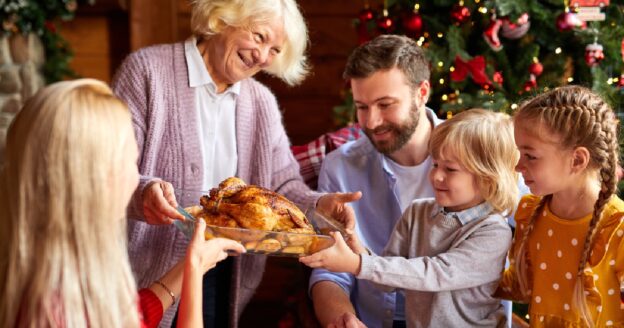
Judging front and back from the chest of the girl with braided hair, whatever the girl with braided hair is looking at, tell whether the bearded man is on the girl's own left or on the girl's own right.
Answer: on the girl's own right

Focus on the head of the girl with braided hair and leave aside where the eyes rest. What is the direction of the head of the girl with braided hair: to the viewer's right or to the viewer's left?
to the viewer's left

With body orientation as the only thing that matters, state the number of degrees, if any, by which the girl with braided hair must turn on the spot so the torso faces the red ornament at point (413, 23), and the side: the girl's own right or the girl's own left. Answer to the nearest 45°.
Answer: approximately 90° to the girl's own right

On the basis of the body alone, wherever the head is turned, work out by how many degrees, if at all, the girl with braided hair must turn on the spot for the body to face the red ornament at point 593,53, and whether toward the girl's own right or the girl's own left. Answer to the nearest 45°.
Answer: approximately 135° to the girl's own right

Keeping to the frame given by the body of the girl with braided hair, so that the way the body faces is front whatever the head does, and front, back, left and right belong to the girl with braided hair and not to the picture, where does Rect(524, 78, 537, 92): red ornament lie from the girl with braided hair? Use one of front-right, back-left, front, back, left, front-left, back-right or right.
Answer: back-right

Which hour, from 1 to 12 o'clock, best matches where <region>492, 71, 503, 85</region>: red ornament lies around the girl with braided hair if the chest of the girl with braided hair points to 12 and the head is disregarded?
The red ornament is roughly at 4 o'clock from the girl with braided hair.

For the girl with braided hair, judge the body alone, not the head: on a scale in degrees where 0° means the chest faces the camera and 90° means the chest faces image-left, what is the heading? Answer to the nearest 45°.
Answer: approximately 45°

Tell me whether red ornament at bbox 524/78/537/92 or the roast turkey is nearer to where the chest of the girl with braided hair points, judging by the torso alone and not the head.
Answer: the roast turkey

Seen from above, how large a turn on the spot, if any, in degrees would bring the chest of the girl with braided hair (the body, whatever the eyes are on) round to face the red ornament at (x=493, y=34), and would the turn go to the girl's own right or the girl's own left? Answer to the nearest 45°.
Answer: approximately 135° to the girl's own right

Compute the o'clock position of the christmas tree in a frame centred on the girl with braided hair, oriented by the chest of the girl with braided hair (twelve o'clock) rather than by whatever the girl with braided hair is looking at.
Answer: The christmas tree is roughly at 4 o'clock from the girl with braided hair.
